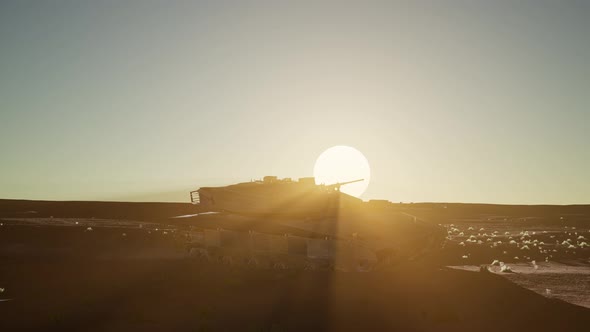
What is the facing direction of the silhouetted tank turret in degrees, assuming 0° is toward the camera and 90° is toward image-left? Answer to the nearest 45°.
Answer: approximately 270°
